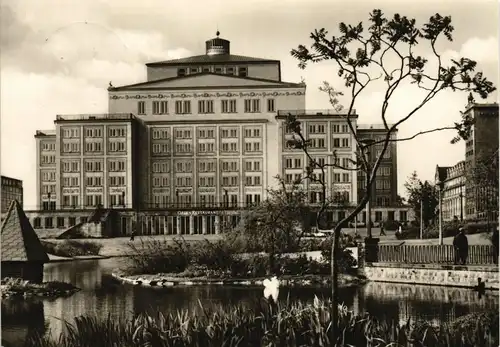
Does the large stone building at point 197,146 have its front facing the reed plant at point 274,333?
yes

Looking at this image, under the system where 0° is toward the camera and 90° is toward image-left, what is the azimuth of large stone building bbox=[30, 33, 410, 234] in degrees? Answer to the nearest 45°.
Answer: approximately 0°

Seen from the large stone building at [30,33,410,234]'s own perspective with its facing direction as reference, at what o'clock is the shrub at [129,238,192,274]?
The shrub is roughly at 12 o'clock from the large stone building.
